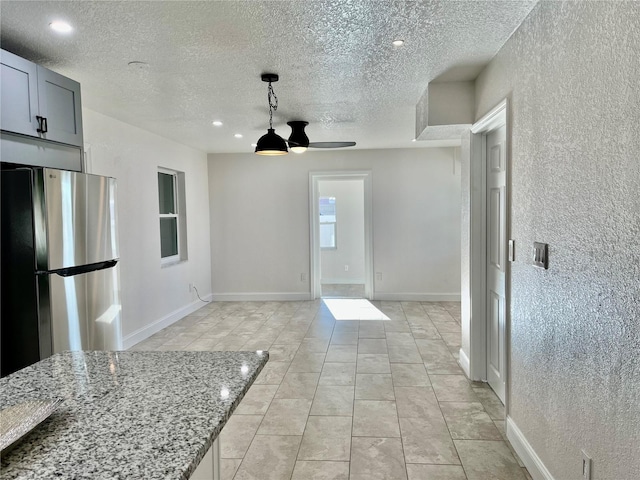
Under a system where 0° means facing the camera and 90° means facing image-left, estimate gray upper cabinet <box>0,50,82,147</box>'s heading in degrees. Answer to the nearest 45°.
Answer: approximately 315°

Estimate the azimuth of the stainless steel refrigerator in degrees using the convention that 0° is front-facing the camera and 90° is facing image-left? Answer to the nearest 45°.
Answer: approximately 315°

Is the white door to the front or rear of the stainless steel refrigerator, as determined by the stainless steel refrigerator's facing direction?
to the front

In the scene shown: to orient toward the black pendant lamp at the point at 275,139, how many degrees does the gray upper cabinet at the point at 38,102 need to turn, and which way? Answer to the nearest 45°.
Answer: approximately 45° to its left

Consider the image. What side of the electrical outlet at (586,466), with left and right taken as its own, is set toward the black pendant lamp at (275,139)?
right

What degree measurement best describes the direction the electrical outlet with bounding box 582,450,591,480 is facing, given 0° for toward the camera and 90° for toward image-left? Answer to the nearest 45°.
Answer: approximately 45°

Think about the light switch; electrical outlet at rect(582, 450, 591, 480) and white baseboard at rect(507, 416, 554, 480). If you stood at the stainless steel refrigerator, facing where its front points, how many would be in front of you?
3

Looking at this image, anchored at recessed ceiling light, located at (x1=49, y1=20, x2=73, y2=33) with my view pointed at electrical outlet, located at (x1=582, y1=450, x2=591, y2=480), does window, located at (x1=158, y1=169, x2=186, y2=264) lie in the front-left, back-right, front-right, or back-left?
back-left

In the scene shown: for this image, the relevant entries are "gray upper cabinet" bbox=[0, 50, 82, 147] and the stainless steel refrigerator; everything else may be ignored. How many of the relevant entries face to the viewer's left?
0

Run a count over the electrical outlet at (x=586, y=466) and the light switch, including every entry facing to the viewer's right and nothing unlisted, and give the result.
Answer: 0

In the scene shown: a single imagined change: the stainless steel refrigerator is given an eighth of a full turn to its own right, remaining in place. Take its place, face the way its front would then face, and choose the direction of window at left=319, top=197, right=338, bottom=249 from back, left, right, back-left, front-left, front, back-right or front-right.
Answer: back-left

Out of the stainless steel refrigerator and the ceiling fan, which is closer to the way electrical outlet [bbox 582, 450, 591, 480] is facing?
the stainless steel refrigerator
